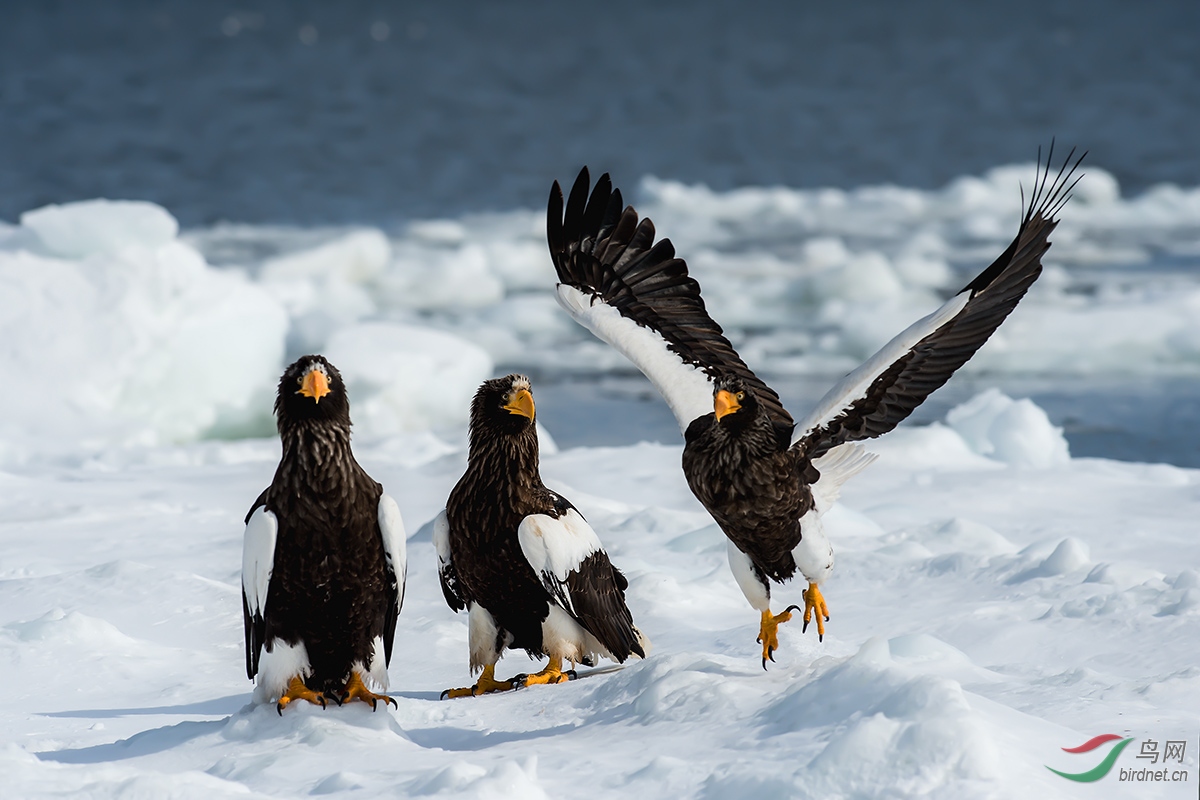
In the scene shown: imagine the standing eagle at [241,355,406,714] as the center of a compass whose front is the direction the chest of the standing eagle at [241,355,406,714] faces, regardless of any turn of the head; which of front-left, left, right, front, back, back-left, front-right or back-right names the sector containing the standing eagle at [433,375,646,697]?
back-left

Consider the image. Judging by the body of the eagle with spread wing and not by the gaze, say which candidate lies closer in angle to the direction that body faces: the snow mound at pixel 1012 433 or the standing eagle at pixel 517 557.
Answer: the standing eagle

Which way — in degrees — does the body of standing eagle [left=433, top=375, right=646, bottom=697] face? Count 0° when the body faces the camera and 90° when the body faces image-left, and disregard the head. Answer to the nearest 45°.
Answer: approximately 45°

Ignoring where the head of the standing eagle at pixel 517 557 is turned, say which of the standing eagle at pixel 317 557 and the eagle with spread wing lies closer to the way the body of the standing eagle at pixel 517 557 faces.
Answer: the standing eagle

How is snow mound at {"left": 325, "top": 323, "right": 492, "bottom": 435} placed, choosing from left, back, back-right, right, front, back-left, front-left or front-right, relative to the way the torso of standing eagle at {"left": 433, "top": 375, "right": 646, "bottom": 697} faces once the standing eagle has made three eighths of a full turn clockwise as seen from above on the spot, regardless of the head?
front

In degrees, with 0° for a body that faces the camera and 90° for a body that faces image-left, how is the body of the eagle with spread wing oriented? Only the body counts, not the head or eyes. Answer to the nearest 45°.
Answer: approximately 45°

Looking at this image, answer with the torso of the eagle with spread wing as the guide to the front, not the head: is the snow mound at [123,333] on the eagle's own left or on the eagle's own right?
on the eagle's own right

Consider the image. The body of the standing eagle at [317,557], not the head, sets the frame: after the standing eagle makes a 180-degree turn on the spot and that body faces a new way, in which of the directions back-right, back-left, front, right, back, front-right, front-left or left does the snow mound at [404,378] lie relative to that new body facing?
front

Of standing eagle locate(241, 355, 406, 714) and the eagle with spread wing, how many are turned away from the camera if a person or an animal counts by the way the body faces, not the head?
0

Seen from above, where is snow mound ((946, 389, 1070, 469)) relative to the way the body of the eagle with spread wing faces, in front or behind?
behind

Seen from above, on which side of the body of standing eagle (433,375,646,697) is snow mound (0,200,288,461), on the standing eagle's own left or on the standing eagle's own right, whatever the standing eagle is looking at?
on the standing eagle's own right

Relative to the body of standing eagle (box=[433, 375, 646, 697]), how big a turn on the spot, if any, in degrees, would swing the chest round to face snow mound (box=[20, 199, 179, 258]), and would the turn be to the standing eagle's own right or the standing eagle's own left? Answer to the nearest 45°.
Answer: approximately 90° to the standing eagle's own right
